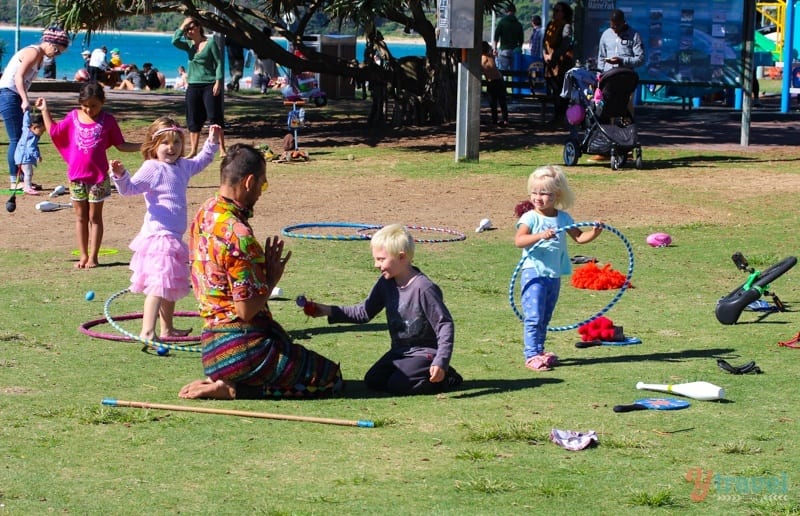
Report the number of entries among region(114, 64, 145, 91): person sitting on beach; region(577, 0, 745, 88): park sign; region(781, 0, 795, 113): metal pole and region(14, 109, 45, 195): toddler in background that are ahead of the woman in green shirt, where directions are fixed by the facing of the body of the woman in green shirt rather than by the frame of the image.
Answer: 1

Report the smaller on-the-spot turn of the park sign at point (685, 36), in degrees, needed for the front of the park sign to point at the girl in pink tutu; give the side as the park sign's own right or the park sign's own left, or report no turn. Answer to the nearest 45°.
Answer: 0° — it already faces them

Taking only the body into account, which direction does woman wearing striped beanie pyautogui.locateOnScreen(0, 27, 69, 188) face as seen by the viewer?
to the viewer's right

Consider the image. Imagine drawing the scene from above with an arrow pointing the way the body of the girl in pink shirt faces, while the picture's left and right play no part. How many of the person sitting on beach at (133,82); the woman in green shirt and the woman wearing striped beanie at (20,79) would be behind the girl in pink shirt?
3

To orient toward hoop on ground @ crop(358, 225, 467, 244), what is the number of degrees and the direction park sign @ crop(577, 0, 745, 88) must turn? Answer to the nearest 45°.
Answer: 0° — it already faces it

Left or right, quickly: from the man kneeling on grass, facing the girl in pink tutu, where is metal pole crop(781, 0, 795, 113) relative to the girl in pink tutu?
right

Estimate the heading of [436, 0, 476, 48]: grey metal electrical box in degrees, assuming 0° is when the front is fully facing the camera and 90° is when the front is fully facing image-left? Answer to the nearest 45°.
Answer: approximately 0°

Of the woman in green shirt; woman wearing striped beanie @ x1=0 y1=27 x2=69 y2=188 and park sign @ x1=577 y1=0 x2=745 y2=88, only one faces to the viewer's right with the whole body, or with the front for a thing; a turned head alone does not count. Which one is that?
the woman wearing striped beanie

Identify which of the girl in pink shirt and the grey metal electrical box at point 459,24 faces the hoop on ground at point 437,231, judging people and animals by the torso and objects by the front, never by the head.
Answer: the grey metal electrical box

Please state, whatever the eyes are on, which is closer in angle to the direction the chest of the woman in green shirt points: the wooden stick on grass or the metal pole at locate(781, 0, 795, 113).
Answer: the wooden stick on grass

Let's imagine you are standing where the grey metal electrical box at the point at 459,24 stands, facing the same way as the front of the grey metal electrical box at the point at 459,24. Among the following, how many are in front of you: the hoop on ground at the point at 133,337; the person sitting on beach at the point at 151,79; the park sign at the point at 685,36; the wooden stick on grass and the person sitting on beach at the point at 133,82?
2
